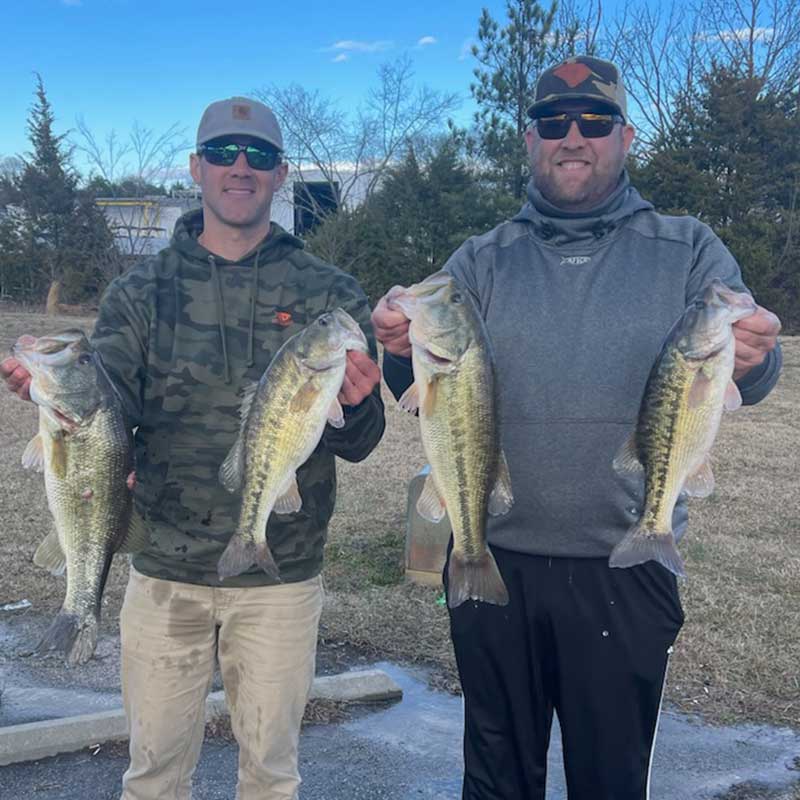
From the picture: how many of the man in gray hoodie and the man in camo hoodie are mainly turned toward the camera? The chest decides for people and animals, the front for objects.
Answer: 2

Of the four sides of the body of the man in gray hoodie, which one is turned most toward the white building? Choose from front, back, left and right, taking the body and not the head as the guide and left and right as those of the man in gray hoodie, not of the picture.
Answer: back

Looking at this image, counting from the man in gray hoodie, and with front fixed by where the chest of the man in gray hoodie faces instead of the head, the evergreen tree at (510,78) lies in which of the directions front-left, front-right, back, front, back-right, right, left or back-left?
back

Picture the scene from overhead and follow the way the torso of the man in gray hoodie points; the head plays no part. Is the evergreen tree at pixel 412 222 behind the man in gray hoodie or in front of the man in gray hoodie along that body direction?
behind

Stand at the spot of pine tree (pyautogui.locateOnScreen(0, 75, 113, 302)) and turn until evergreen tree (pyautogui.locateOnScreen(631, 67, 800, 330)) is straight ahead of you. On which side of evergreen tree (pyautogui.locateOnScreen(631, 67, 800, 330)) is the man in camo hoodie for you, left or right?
right

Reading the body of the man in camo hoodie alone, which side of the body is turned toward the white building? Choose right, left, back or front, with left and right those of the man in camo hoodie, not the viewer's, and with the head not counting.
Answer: back

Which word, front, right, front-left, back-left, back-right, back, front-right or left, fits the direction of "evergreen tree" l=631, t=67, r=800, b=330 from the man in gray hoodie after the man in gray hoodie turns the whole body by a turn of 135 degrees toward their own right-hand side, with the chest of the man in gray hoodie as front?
front-right

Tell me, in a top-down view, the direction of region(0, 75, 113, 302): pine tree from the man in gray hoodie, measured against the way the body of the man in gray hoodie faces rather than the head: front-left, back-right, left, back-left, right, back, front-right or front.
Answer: back-right

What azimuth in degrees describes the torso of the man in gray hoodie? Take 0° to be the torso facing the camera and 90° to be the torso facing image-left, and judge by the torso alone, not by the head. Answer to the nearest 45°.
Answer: approximately 0°

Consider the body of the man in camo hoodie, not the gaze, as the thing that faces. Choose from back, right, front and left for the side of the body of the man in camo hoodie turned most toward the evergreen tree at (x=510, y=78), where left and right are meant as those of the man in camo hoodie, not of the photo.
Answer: back

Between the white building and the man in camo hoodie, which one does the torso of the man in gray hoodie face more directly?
the man in camo hoodie

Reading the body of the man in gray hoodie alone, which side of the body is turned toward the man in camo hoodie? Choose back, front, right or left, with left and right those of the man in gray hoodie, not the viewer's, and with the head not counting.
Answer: right
